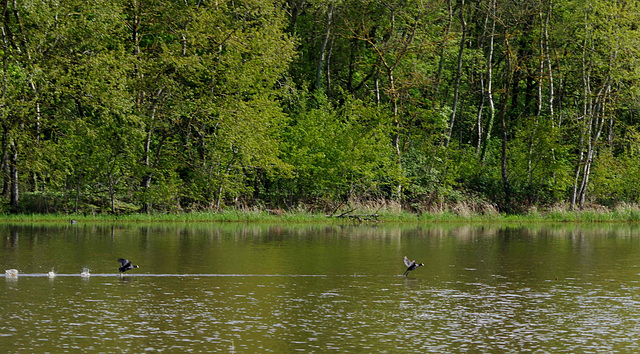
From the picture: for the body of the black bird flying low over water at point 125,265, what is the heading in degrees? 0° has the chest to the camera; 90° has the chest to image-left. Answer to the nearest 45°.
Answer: approximately 270°
